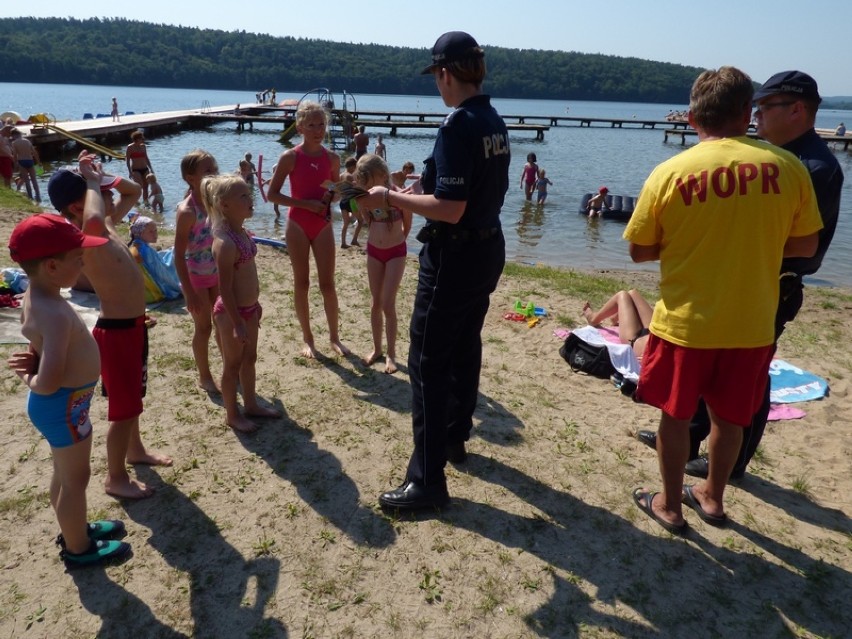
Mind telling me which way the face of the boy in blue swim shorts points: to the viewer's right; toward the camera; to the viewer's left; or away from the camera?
to the viewer's right

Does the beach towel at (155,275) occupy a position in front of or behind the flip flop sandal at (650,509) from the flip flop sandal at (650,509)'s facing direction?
in front

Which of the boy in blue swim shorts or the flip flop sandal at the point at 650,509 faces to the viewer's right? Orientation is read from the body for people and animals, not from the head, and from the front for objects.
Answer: the boy in blue swim shorts

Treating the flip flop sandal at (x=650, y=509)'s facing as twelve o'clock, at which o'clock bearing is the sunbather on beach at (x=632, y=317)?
The sunbather on beach is roughly at 1 o'clock from the flip flop sandal.

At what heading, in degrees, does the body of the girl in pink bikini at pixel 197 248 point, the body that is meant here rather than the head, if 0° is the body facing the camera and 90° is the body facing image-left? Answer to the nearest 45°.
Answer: approximately 315°

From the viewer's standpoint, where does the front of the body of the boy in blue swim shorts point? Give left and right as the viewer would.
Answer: facing to the right of the viewer

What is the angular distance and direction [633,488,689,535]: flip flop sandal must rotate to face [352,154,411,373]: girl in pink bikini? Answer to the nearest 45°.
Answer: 0° — it already faces them

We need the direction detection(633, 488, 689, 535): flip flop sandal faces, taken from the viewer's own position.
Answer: facing away from the viewer and to the left of the viewer

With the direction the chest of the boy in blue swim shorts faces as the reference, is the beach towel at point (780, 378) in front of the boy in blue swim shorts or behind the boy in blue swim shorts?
in front

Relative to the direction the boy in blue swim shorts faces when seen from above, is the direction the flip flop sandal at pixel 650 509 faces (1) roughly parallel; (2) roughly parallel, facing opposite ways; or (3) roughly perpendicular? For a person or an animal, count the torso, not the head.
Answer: roughly perpendicular

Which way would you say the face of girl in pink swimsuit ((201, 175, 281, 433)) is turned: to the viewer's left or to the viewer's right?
to the viewer's right
